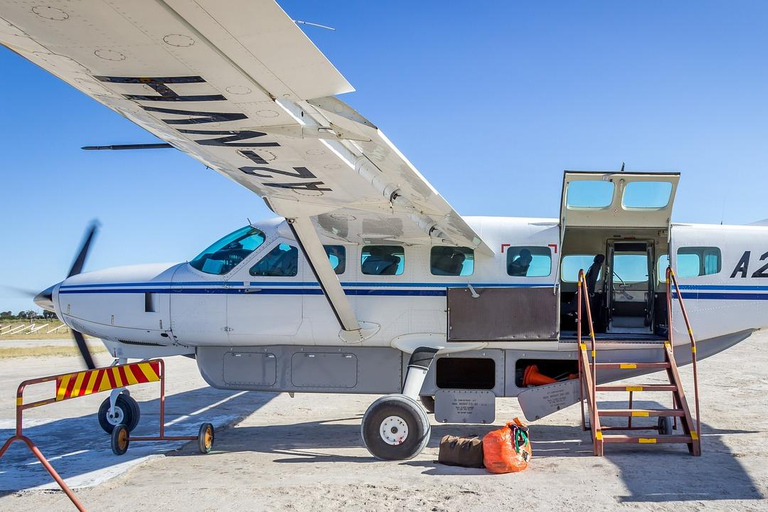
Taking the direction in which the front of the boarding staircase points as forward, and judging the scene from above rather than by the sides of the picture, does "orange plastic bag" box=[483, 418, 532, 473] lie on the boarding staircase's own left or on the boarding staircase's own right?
on the boarding staircase's own right

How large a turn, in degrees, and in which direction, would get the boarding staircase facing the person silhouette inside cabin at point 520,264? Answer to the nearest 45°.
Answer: approximately 90° to its right

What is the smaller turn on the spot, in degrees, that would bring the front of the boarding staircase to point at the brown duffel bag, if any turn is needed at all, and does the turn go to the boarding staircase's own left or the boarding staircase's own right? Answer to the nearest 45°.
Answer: approximately 45° to the boarding staircase's own right

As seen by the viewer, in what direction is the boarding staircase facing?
toward the camera

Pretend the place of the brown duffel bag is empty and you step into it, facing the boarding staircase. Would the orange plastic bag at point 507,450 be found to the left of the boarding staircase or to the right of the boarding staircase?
right

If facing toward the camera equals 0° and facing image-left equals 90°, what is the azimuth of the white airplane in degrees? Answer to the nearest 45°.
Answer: approximately 90°

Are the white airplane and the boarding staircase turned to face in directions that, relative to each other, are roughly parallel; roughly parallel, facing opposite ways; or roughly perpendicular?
roughly perpendicular

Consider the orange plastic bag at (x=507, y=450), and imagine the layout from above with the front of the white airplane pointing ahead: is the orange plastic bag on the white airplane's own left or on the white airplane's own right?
on the white airplane's own left

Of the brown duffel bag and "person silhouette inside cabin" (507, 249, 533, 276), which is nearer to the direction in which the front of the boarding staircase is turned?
the brown duffel bag
